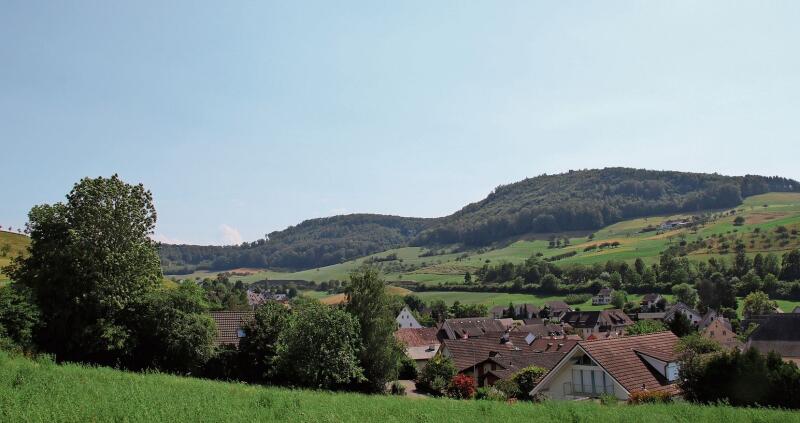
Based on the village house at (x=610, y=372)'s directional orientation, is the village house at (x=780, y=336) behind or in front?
behind

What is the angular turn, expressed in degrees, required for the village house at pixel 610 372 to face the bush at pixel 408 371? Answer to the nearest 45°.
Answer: approximately 90° to its right

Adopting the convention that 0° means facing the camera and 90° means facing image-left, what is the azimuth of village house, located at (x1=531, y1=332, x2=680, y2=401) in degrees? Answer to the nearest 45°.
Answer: approximately 45°

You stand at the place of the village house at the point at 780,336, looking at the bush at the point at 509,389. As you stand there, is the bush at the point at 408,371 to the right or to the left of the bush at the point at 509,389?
right

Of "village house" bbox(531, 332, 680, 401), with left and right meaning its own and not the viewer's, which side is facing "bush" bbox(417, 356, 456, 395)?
right

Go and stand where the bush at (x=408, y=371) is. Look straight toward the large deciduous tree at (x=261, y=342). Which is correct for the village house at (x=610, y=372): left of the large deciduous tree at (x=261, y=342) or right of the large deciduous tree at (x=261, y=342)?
left

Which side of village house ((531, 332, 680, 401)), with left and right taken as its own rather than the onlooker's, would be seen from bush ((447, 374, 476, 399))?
right

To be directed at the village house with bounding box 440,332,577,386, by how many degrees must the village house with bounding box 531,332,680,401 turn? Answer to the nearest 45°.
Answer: approximately 90° to its right
